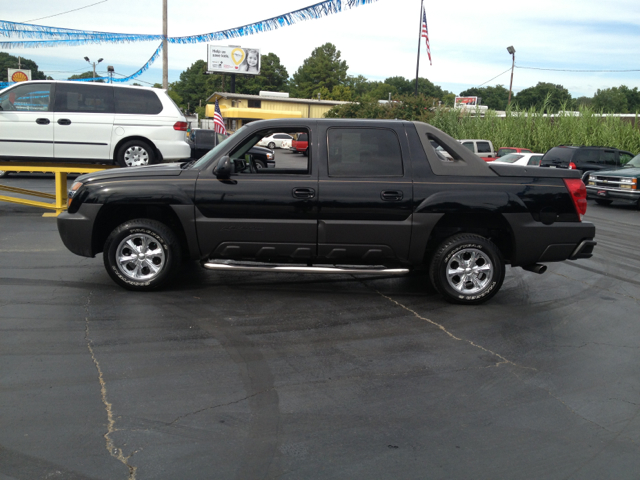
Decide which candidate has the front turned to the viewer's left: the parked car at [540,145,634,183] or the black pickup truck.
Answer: the black pickup truck

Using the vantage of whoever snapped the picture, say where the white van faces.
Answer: facing to the left of the viewer

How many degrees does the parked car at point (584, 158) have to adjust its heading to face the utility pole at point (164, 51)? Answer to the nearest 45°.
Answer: approximately 135° to its left

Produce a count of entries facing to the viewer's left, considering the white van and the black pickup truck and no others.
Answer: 2

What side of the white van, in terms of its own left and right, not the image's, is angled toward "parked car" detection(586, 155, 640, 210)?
back

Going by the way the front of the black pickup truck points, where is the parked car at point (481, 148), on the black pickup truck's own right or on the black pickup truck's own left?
on the black pickup truck's own right

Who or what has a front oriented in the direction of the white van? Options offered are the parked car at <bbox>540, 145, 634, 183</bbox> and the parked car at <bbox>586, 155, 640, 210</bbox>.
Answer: the parked car at <bbox>586, 155, 640, 210</bbox>

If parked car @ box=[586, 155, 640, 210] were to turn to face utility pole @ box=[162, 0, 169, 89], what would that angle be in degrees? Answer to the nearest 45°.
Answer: approximately 45° to its right

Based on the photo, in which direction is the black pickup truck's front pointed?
to the viewer's left

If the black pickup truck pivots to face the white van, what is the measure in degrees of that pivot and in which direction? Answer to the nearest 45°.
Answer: approximately 45° to its right

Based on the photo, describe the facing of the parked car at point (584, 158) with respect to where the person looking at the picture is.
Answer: facing away from the viewer and to the right of the viewer
